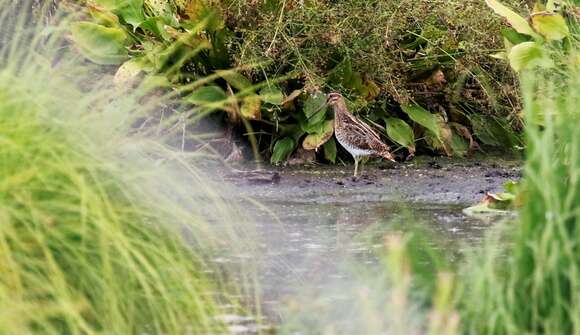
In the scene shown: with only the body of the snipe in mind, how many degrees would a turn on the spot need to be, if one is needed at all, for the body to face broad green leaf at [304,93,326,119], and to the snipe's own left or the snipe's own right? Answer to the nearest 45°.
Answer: approximately 45° to the snipe's own right

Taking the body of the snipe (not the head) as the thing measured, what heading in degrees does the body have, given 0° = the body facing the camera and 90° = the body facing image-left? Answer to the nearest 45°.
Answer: approximately 90°
